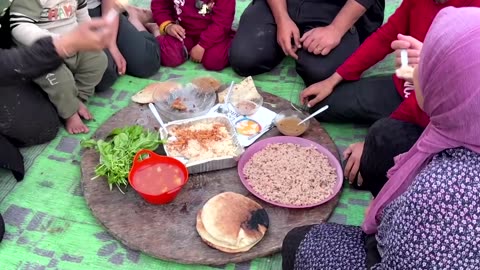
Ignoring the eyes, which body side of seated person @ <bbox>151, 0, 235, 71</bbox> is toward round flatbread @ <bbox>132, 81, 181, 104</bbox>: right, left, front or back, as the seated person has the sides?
front

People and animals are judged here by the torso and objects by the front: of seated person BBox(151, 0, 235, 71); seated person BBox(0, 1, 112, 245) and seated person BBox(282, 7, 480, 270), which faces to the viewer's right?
seated person BBox(0, 1, 112, 245)

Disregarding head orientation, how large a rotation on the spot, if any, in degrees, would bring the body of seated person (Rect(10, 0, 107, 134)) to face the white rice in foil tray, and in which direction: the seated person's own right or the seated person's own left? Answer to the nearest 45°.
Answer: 0° — they already face it

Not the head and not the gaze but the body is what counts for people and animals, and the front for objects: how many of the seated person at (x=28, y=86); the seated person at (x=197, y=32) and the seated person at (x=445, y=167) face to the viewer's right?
1

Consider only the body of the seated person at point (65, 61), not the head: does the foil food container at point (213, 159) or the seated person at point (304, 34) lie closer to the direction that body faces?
the foil food container

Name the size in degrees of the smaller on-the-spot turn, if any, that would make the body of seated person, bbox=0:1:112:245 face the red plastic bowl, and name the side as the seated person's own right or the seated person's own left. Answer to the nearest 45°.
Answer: approximately 45° to the seated person's own right

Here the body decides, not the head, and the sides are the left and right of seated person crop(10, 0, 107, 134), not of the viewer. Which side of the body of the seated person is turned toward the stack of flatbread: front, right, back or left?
front

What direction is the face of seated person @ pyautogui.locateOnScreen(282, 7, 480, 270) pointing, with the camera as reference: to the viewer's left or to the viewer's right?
to the viewer's left

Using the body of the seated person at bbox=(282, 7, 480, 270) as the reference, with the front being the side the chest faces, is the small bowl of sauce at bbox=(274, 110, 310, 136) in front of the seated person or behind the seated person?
in front

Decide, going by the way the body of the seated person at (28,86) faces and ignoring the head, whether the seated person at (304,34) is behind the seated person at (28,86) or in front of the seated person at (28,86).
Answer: in front

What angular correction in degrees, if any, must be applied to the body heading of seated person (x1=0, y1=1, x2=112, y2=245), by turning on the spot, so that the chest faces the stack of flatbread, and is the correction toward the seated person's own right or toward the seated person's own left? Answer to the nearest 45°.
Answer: approximately 45° to the seated person's own right

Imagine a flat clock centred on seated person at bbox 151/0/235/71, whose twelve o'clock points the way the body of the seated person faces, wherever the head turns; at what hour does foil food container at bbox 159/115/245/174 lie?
The foil food container is roughly at 12 o'clock from the seated person.

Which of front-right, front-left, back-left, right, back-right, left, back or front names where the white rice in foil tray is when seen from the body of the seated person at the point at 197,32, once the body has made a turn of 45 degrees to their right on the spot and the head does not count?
front-left

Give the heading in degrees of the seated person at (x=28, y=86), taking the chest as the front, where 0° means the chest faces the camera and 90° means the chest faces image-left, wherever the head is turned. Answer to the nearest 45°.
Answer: approximately 270°

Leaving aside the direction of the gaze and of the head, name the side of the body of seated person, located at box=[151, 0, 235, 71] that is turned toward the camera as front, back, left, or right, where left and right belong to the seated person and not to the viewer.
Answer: front

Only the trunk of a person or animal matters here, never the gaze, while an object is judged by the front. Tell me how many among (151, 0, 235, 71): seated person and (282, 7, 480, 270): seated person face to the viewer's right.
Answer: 0

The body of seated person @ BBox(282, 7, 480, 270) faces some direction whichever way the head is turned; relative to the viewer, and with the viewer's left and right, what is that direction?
facing away from the viewer and to the left of the viewer
